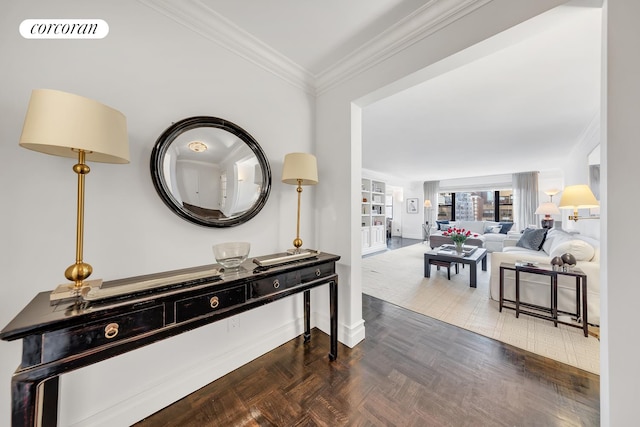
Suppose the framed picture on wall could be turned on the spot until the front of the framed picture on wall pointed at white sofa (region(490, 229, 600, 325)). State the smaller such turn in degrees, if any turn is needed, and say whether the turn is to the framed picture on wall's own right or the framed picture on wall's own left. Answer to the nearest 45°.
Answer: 0° — it already faces it

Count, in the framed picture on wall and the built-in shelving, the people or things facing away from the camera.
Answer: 0

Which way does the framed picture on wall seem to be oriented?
toward the camera

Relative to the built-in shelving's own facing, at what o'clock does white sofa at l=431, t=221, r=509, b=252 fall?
The white sofa is roughly at 10 o'clock from the built-in shelving.

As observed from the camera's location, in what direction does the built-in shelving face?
facing the viewer and to the right of the viewer

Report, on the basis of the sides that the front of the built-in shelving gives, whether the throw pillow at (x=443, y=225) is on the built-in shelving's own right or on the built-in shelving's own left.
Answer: on the built-in shelving's own left

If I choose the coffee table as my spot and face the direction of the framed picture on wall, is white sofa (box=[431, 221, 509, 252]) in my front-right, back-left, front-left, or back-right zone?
front-right

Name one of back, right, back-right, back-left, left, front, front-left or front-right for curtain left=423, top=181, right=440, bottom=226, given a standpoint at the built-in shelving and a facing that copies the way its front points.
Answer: left

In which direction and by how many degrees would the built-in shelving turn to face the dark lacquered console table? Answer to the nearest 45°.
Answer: approximately 45° to its right

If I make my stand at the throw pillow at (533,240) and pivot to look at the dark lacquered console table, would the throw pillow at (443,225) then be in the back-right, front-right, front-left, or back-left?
back-right

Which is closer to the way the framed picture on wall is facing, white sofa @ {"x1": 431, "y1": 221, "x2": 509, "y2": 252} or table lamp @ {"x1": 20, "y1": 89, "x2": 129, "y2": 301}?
the table lamp

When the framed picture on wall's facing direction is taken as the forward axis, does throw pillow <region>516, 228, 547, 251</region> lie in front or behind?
in front

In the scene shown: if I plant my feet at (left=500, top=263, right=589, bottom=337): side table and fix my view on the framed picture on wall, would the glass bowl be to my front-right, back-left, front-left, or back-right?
back-left
